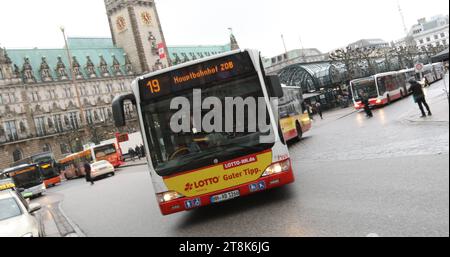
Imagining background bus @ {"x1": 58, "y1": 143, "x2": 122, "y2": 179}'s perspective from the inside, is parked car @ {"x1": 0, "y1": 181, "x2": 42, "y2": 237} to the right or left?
on its right

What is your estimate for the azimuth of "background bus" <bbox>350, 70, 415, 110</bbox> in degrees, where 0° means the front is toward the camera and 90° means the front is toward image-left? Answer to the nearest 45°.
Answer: approximately 45°

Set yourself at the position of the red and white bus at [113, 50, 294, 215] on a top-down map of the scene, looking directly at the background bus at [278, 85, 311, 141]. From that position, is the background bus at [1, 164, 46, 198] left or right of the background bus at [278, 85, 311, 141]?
left

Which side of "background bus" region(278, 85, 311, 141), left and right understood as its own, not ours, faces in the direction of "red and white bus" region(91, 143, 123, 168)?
right

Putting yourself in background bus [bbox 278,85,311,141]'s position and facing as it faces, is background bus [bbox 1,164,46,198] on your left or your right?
on your right

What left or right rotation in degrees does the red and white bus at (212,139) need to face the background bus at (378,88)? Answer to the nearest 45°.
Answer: approximately 135° to its left

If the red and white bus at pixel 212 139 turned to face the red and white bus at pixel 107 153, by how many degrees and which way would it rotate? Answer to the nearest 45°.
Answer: approximately 180°

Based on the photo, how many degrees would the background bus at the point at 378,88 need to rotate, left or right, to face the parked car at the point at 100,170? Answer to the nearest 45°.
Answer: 0° — it already faces it

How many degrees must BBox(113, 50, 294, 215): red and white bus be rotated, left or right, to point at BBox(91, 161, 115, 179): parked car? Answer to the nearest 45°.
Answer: approximately 180°

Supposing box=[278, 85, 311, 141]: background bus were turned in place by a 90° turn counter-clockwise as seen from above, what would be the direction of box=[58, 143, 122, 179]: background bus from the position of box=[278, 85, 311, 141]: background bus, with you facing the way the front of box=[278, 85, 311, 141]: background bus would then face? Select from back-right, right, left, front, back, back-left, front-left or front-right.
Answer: back

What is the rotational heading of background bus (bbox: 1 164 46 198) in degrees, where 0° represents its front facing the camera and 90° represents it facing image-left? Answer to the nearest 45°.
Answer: approximately 315°
